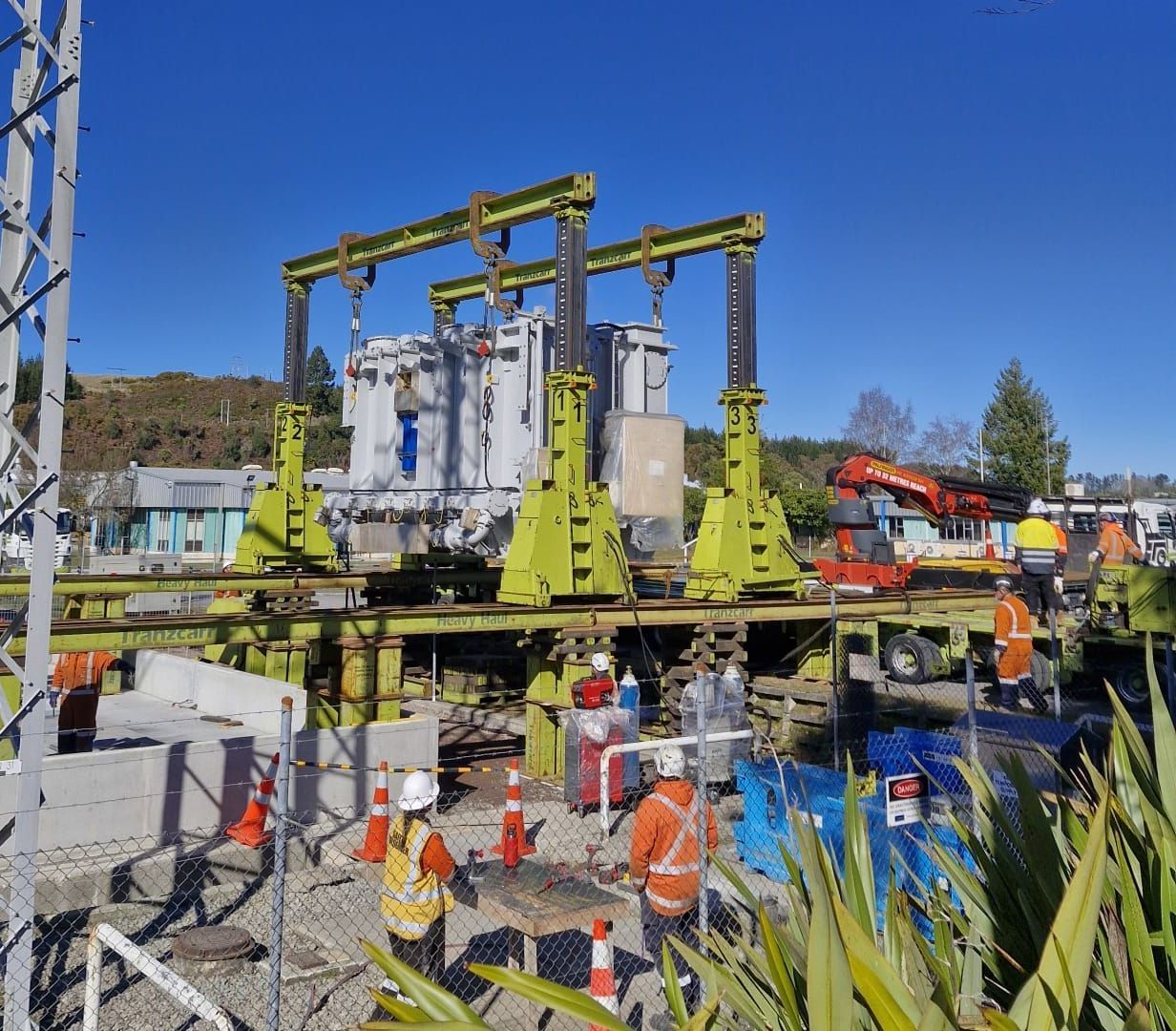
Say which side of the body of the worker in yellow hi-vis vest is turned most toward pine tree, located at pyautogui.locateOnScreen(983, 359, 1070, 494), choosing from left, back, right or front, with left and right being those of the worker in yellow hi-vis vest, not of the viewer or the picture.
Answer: front

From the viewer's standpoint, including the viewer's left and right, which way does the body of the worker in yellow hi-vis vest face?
facing away from the viewer and to the right of the viewer

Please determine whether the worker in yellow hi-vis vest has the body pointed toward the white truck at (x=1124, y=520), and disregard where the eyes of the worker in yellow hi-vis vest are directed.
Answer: yes

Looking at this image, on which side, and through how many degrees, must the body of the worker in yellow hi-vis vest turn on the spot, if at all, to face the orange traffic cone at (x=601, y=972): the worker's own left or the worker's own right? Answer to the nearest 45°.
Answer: approximately 90° to the worker's own right

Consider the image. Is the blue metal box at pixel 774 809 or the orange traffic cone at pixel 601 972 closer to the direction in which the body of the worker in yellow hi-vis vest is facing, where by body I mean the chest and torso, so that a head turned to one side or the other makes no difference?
the blue metal box

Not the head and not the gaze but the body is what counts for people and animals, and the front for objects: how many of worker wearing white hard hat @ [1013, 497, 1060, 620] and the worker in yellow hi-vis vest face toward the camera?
0

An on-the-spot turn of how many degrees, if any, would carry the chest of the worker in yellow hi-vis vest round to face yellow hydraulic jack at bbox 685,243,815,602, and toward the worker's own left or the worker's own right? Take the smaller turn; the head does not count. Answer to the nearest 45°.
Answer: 0° — they already face it

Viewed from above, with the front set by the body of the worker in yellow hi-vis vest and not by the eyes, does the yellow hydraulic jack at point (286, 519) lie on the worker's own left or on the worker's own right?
on the worker's own left
